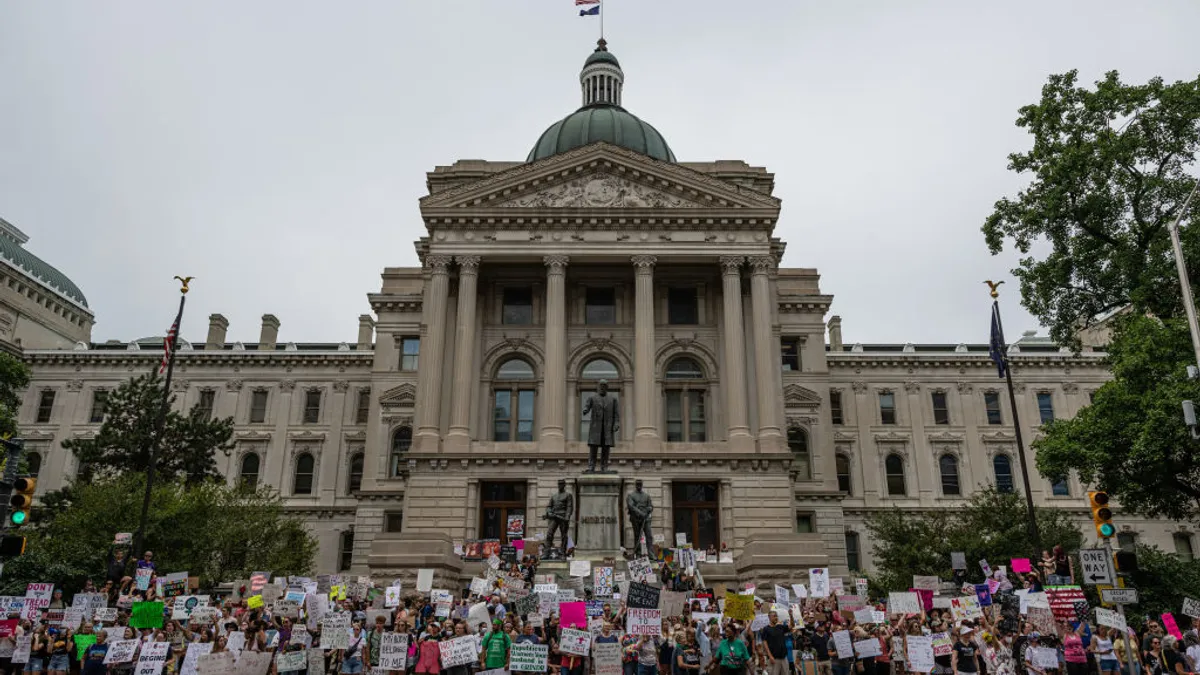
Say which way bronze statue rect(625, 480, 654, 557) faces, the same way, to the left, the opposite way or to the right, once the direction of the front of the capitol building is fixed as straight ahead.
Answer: the same way

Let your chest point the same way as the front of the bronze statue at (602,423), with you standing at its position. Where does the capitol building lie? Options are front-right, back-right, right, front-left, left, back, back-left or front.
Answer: back

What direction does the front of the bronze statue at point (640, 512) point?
toward the camera

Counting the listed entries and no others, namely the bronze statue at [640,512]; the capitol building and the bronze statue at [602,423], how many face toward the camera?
3

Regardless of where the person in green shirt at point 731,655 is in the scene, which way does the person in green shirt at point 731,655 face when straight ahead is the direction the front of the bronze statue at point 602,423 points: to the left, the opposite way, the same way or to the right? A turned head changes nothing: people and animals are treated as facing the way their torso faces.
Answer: the same way

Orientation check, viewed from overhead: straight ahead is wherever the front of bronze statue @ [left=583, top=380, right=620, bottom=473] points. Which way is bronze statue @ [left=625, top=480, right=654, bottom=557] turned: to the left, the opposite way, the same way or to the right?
the same way

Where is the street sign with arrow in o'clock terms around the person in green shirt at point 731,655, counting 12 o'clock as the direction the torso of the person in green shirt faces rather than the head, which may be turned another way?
The street sign with arrow is roughly at 9 o'clock from the person in green shirt.

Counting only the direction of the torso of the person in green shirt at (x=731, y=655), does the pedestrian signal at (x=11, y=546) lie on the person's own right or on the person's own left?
on the person's own right

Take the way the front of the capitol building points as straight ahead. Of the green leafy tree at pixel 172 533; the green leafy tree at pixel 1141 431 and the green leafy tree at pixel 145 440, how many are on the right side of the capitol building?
2

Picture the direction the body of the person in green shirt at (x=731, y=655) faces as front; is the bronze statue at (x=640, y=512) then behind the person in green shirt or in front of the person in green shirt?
behind

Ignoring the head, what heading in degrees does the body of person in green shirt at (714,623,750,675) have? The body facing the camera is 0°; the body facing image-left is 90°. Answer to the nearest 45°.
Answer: approximately 0°

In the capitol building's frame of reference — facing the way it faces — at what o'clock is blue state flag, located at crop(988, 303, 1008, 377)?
The blue state flag is roughly at 10 o'clock from the capitol building.

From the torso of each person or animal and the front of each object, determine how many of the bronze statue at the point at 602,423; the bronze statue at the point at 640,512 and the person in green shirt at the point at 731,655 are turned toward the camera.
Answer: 3

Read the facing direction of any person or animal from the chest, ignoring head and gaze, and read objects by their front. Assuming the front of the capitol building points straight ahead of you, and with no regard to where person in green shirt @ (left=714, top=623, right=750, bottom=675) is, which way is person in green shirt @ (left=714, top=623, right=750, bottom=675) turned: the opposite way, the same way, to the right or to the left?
the same way

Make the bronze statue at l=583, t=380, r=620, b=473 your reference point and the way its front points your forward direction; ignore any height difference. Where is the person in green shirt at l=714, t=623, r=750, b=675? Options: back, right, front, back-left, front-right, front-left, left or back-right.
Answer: front

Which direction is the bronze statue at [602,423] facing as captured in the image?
toward the camera

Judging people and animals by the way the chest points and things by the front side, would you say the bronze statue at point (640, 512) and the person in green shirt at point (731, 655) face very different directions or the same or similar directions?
same or similar directions
